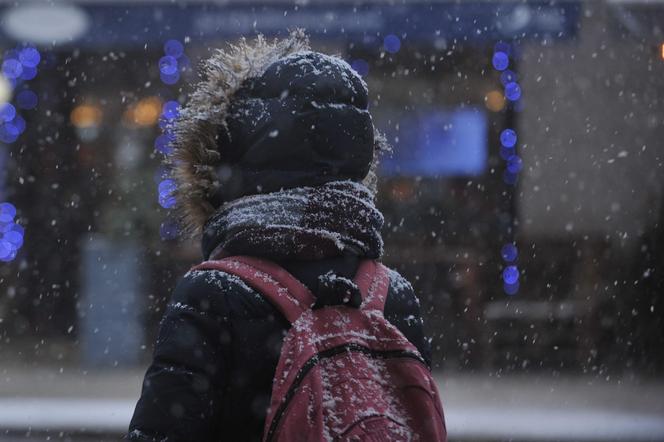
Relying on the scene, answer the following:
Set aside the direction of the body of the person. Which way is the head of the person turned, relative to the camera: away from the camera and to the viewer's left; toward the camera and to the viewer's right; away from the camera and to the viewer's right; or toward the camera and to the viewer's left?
away from the camera and to the viewer's left

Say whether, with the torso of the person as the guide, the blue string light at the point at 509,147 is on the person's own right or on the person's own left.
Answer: on the person's own right

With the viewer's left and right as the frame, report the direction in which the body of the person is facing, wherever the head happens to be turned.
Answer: facing away from the viewer and to the left of the viewer
